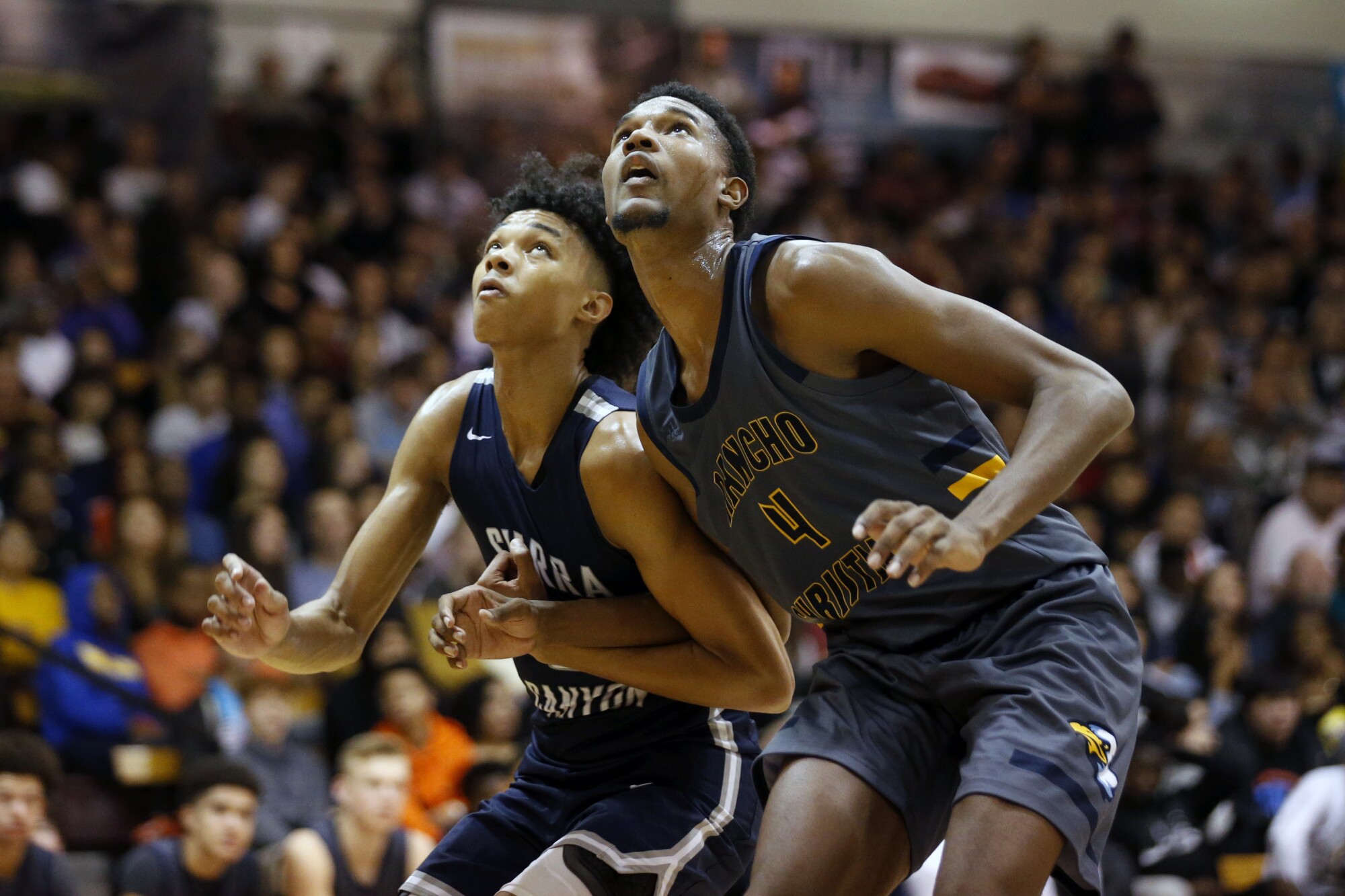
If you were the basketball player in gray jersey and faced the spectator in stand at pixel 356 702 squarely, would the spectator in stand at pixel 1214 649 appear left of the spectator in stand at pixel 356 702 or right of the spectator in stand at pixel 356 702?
right

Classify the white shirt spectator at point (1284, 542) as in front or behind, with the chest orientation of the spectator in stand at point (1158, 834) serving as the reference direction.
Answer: behind

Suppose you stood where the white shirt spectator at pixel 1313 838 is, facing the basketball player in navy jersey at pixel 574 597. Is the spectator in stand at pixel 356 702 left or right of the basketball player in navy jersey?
right

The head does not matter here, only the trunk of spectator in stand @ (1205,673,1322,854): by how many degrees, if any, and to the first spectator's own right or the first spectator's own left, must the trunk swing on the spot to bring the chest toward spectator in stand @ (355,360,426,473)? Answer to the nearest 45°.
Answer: approximately 90° to the first spectator's own right

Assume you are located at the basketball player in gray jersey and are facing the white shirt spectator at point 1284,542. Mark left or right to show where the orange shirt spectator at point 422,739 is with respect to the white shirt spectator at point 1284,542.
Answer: left

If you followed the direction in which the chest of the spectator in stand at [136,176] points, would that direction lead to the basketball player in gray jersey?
yes

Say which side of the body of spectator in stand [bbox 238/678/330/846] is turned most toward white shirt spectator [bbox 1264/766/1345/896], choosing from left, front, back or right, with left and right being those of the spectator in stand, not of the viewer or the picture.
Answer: left

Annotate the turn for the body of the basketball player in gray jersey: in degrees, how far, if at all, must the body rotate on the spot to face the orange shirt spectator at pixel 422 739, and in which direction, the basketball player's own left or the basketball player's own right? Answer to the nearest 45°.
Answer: approximately 90° to the basketball player's own right
